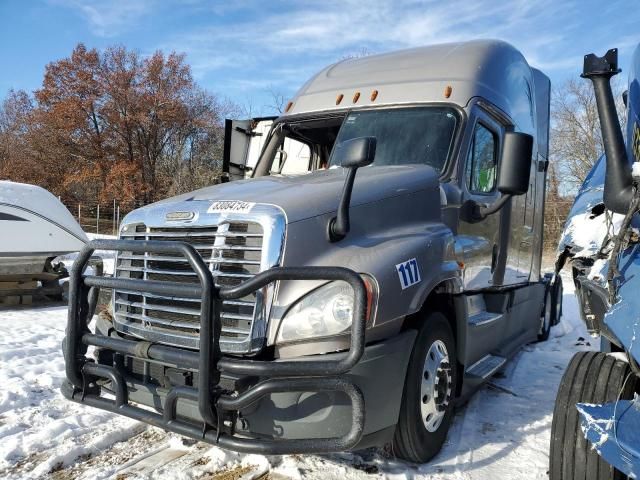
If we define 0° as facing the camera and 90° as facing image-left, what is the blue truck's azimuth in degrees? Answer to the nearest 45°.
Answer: approximately 45°

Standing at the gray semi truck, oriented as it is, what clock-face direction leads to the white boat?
The white boat is roughly at 3 o'clock from the gray semi truck.
